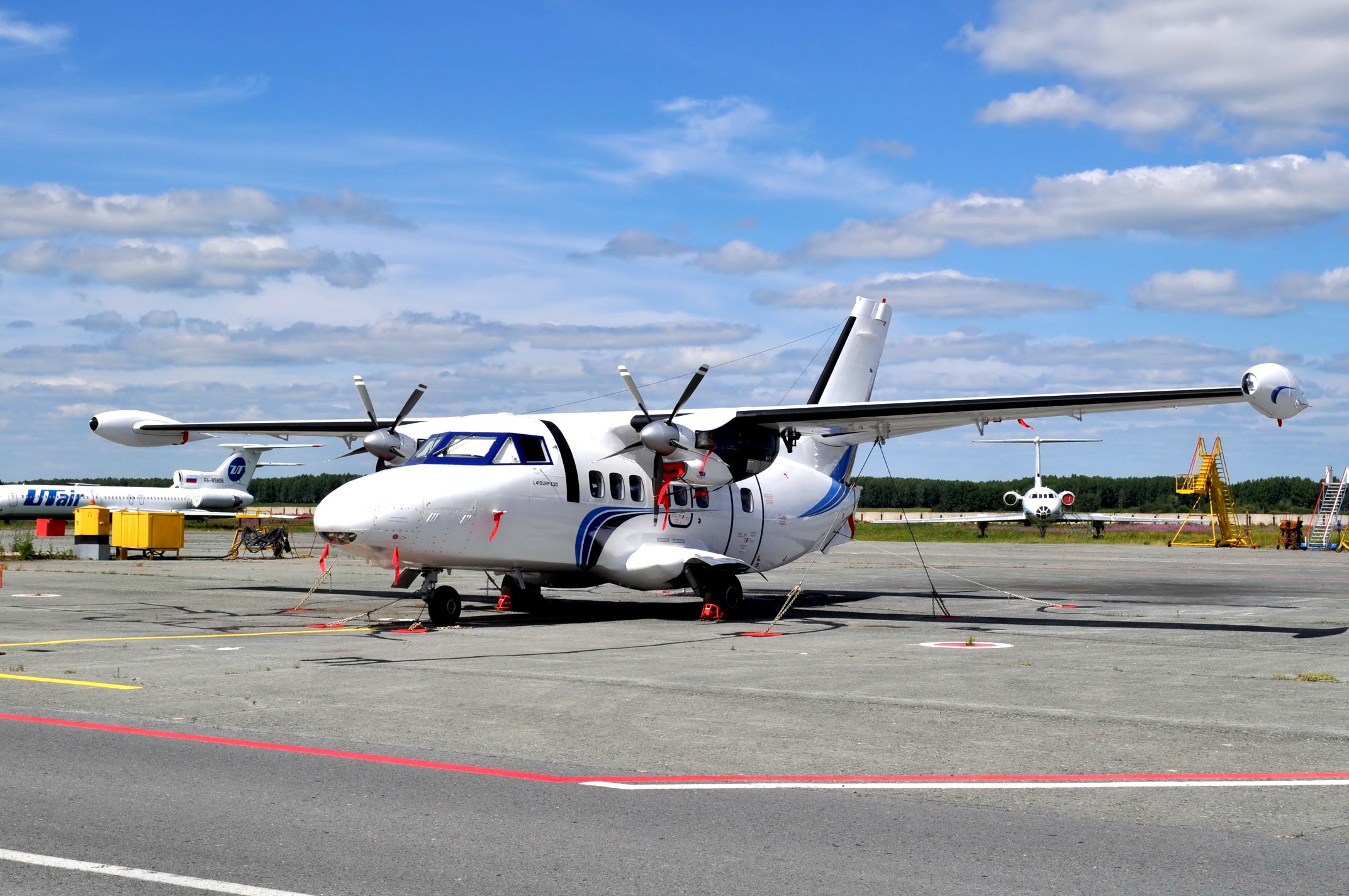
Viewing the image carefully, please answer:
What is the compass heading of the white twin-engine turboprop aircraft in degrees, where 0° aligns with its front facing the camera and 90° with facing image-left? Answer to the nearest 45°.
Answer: approximately 45°

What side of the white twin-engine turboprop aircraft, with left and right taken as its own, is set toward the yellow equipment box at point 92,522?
right

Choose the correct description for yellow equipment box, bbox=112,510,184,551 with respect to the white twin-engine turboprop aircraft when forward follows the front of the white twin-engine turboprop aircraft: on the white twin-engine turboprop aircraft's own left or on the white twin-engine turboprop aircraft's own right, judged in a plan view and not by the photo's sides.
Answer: on the white twin-engine turboprop aircraft's own right
